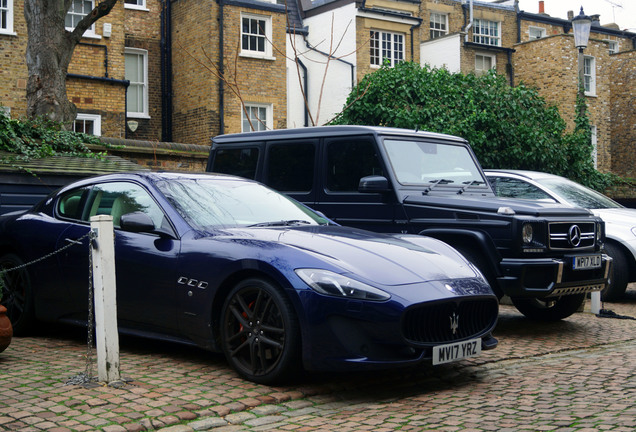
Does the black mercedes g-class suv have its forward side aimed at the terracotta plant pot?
no

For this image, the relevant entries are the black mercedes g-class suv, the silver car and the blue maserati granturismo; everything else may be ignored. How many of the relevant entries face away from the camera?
0

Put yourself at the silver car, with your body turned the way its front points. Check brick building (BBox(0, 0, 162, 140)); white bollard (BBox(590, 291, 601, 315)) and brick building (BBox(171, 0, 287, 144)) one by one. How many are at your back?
2

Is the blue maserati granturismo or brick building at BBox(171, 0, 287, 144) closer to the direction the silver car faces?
the blue maserati granturismo

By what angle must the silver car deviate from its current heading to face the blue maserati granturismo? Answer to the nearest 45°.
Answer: approximately 90° to its right

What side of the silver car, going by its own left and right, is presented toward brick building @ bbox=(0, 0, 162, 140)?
back

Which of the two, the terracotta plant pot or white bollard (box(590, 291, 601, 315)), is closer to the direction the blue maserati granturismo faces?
the white bollard

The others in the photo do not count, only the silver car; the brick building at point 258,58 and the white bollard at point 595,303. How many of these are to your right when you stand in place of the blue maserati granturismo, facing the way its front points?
0

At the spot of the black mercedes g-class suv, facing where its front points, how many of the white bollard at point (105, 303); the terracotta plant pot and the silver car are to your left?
1

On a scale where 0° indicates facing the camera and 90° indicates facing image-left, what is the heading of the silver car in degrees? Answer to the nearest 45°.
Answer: approximately 315°

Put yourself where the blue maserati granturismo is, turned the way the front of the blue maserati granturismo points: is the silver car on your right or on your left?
on your left

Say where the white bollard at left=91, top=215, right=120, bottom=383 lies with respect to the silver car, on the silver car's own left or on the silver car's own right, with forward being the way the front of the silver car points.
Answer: on the silver car's own right

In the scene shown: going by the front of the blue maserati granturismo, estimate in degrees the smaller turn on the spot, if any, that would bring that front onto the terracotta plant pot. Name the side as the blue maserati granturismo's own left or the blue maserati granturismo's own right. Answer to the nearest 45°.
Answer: approximately 135° to the blue maserati granturismo's own right

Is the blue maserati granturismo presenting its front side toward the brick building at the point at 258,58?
no

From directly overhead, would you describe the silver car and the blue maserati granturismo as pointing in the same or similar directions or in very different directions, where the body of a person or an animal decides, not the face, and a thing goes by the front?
same or similar directions

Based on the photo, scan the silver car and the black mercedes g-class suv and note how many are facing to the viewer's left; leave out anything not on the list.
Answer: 0

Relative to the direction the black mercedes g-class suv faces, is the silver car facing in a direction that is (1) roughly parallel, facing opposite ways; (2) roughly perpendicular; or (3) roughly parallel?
roughly parallel

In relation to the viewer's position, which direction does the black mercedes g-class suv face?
facing the viewer and to the right of the viewer

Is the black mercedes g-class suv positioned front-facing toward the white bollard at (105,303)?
no

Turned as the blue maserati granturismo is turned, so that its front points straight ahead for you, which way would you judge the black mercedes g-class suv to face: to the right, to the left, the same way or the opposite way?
the same way

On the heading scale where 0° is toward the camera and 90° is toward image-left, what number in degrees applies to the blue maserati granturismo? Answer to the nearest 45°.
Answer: approximately 315°
